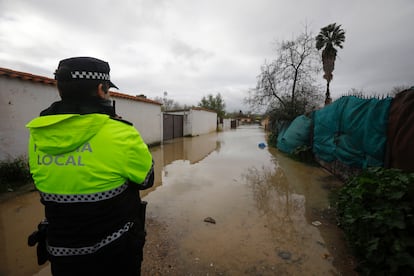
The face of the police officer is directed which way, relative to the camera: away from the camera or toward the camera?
away from the camera

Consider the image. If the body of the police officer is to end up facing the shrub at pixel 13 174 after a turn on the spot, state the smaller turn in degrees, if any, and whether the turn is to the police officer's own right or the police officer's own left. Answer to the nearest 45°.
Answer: approximately 45° to the police officer's own left

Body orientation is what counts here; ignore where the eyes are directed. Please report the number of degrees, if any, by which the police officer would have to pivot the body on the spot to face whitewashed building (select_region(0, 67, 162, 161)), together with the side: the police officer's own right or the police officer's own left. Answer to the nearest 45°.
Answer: approximately 45° to the police officer's own left

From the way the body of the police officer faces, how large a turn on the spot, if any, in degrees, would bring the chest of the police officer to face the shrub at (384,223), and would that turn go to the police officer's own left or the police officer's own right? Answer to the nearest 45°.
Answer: approximately 45° to the police officer's own right

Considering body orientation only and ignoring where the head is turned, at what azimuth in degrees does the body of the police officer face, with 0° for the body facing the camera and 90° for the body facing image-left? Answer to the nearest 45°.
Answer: approximately 225°
